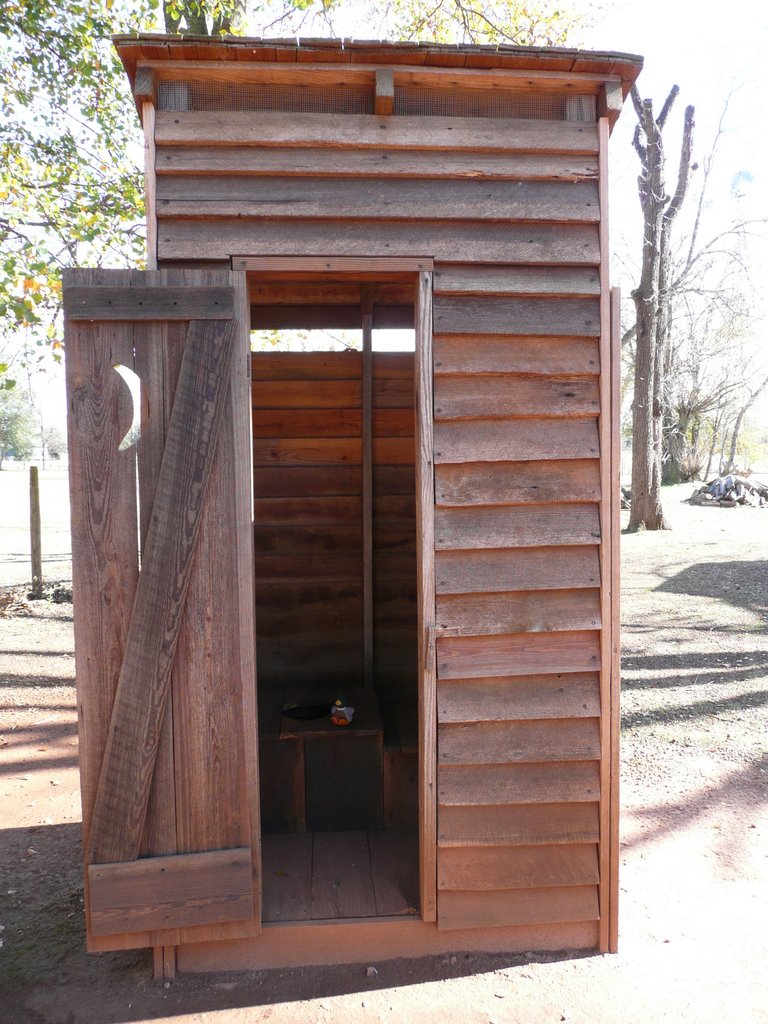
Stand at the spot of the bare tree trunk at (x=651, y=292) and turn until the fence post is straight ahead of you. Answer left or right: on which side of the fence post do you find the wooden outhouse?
left

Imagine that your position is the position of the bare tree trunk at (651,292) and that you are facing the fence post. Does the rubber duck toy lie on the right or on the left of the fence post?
left

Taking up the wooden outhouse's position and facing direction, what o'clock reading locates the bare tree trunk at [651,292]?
The bare tree trunk is roughly at 7 o'clock from the wooden outhouse.

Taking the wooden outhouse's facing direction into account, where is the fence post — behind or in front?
behind

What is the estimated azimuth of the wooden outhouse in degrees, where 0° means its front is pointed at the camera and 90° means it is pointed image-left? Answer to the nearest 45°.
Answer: approximately 0°
